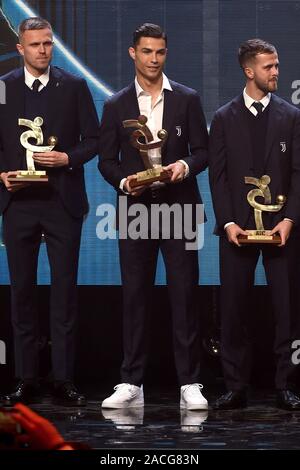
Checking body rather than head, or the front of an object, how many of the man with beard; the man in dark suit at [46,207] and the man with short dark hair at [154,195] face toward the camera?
3

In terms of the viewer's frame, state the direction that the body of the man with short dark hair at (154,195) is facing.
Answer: toward the camera

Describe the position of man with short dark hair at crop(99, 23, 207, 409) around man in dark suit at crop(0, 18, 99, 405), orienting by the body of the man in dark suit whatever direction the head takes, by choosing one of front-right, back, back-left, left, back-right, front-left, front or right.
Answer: left

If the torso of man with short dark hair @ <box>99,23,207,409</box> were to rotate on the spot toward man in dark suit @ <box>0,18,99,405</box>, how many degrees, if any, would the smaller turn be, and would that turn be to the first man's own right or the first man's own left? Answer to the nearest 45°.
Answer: approximately 90° to the first man's own right

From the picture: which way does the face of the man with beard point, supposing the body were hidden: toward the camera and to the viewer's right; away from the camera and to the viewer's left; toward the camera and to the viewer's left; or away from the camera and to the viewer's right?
toward the camera and to the viewer's right

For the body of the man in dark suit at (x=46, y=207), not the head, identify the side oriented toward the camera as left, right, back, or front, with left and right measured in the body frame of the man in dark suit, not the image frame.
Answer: front

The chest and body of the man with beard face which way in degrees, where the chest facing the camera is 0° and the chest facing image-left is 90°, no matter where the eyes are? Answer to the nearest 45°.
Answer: approximately 0°

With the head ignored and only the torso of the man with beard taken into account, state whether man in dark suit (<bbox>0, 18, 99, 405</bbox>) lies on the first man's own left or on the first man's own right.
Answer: on the first man's own right
